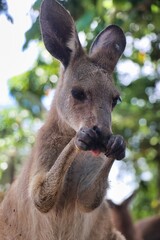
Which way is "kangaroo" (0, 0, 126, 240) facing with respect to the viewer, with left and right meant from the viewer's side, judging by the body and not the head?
facing the viewer and to the right of the viewer
